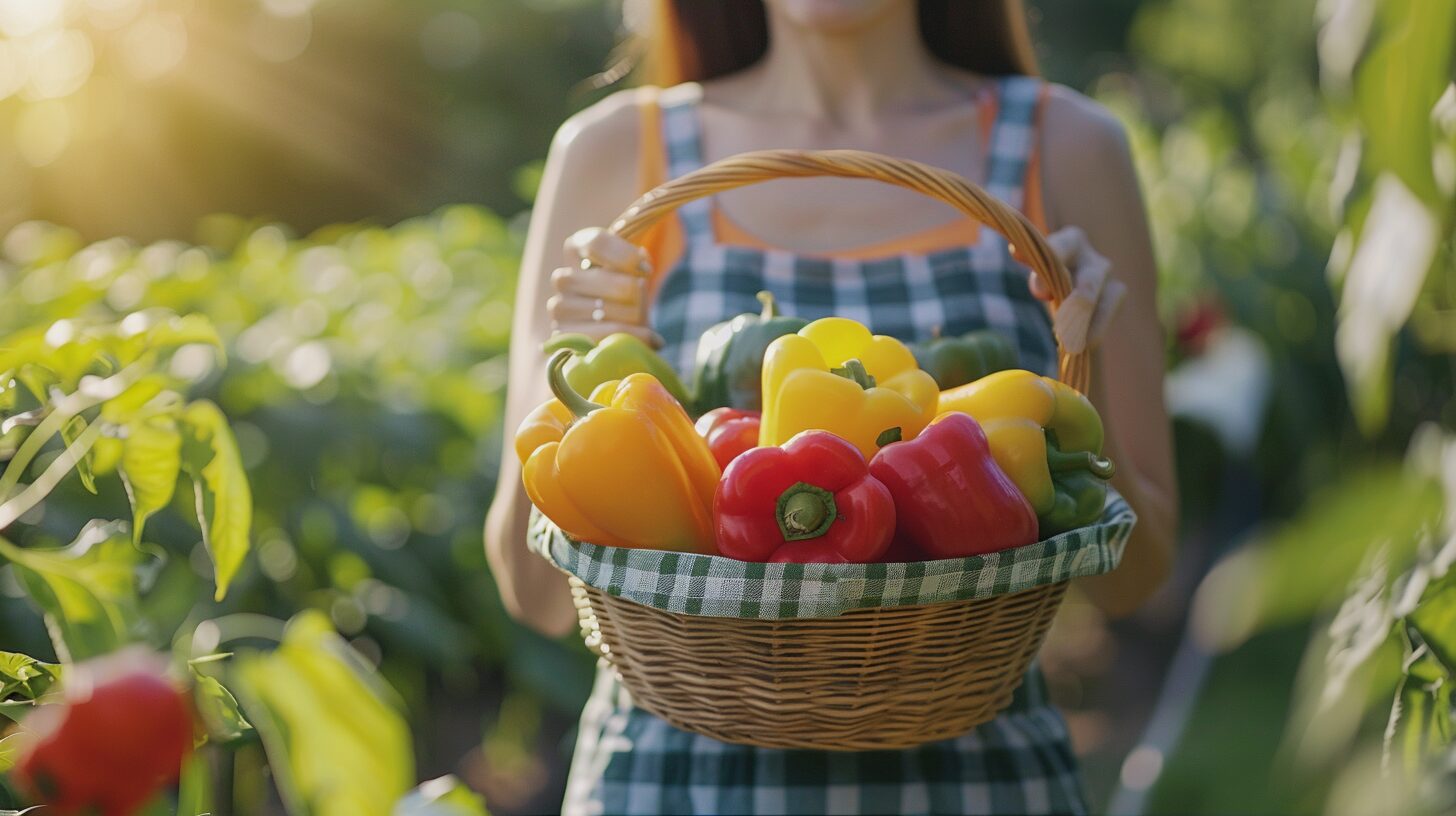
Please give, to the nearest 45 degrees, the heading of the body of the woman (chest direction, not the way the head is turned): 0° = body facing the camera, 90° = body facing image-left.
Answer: approximately 0°
